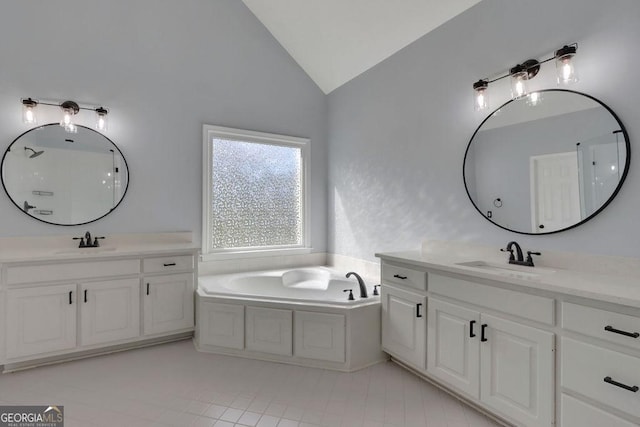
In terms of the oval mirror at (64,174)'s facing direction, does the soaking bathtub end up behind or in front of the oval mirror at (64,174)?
in front

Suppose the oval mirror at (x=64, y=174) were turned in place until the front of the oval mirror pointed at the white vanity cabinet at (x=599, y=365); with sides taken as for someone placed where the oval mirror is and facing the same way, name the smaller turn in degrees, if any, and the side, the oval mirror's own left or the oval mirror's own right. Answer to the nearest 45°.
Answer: approximately 45° to the oval mirror's own left

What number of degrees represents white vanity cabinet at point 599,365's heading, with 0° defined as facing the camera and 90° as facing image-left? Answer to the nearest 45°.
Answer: approximately 45°

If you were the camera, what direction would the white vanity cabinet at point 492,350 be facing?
facing the viewer and to the left of the viewer

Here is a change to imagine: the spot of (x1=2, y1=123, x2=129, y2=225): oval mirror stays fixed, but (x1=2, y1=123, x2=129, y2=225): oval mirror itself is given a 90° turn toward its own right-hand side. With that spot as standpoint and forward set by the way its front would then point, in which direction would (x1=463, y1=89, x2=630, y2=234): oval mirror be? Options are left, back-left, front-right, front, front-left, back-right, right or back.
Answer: back-left

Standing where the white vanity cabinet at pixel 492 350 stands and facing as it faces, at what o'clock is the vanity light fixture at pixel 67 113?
The vanity light fixture is roughly at 1 o'clock from the white vanity cabinet.

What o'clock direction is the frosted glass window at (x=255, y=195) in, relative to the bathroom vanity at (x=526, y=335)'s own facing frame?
The frosted glass window is roughly at 2 o'clock from the bathroom vanity.

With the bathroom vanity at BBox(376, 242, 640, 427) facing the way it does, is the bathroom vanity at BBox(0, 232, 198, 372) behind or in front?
in front
